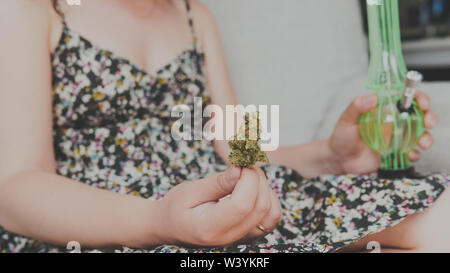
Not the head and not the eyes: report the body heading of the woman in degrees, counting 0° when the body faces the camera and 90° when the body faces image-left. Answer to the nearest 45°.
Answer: approximately 315°
